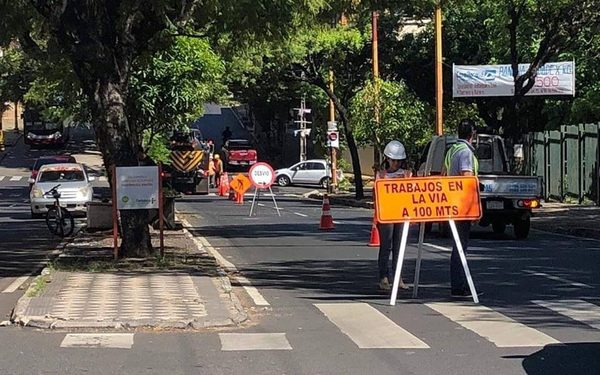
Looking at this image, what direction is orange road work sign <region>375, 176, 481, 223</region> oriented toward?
toward the camera

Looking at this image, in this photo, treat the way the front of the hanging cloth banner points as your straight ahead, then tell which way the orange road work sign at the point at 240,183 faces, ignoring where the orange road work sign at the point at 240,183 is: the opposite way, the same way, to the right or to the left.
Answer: the same way

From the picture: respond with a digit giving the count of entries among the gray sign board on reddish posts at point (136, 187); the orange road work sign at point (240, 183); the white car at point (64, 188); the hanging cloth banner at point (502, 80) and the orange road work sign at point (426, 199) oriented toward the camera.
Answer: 5

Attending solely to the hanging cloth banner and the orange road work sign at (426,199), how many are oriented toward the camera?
2

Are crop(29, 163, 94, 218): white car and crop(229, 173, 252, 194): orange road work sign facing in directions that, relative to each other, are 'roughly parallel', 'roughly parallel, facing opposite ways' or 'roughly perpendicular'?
roughly parallel

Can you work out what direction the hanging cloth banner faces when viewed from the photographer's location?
facing the viewer

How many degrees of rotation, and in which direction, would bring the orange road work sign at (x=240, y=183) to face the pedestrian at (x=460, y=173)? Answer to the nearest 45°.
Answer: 0° — it already faces them

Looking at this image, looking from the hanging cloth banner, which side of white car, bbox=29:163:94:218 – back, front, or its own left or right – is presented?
left

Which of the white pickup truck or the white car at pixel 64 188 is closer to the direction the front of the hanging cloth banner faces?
the white pickup truck

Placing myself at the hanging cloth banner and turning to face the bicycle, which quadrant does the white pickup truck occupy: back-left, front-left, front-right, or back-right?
front-left

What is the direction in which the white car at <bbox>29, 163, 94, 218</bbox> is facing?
toward the camera

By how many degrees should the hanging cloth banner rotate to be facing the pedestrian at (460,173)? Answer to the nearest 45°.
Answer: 0° — it already faces them
